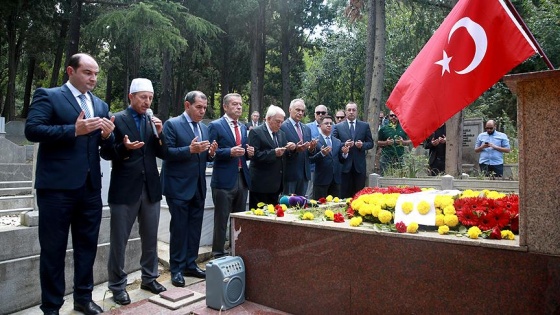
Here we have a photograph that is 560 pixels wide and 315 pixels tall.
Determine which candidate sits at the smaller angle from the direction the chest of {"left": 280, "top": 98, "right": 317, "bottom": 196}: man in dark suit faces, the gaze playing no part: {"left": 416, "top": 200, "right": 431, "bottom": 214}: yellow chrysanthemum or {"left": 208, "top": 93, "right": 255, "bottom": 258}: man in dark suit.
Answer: the yellow chrysanthemum

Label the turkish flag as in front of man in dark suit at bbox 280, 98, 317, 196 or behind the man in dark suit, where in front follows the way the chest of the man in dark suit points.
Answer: in front

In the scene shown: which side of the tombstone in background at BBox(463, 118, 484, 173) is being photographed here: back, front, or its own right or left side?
front

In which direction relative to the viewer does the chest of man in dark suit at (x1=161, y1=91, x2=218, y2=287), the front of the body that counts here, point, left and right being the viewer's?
facing the viewer and to the right of the viewer

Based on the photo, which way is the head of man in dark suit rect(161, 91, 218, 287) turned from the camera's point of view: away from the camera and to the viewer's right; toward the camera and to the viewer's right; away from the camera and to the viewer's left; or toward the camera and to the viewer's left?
toward the camera and to the viewer's right

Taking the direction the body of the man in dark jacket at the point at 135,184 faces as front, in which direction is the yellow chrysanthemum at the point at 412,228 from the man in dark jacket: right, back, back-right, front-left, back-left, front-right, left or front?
front

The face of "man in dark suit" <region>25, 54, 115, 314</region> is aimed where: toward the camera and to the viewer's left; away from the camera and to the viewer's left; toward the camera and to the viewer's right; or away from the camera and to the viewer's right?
toward the camera and to the viewer's right

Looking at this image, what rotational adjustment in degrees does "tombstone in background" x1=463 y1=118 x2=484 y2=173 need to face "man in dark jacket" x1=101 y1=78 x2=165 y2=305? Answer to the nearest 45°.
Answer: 0° — it already faces them

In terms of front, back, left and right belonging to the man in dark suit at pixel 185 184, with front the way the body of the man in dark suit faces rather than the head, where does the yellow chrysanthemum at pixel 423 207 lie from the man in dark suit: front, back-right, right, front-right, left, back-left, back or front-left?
front

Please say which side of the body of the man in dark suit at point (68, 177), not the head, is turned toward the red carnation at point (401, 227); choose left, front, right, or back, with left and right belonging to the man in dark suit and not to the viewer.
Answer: front

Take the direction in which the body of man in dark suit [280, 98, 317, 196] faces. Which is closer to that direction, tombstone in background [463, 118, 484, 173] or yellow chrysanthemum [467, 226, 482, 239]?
the yellow chrysanthemum

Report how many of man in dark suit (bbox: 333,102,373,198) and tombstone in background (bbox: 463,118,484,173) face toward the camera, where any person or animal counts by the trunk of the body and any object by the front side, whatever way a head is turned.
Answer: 2
